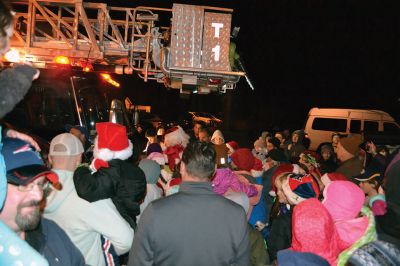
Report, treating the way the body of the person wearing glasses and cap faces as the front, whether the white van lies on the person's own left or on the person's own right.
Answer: on the person's own left

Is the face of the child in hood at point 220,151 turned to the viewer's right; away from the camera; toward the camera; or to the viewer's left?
toward the camera

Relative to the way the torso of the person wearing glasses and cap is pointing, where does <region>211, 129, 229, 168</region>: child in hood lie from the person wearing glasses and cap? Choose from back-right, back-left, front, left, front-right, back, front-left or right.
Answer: left

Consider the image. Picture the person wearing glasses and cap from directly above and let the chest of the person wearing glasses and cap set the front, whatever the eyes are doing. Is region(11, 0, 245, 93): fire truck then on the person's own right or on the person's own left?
on the person's own left

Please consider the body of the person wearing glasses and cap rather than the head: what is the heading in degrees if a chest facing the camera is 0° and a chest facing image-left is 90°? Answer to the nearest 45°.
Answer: approximately 315°

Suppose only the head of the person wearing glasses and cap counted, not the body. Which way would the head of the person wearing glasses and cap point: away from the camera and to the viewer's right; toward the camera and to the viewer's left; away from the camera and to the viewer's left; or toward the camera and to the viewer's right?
toward the camera and to the viewer's right
